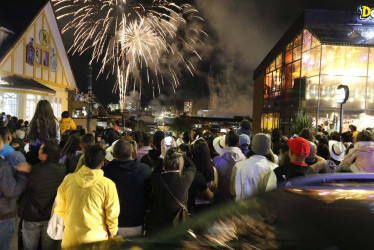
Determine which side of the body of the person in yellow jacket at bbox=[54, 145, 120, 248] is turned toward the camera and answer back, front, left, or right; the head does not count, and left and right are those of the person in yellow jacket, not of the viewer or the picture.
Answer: back

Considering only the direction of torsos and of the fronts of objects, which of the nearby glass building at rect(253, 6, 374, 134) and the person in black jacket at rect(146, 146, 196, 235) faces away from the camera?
the person in black jacket

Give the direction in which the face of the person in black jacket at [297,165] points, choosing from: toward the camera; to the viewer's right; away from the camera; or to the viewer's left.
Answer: away from the camera

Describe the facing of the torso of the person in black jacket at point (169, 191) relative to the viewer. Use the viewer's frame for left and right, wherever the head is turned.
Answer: facing away from the viewer

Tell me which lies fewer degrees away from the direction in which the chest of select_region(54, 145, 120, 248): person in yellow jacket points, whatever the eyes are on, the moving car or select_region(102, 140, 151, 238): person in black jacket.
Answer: the person in black jacket

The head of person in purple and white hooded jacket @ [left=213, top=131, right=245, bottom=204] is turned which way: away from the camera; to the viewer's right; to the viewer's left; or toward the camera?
away from the camera

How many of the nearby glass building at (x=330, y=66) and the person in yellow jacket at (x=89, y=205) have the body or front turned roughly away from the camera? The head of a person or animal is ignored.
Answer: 1

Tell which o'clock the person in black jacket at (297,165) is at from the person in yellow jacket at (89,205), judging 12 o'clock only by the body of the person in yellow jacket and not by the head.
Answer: The person in black jacket is roughly at 3 o'clock from the person in yellow jacket.

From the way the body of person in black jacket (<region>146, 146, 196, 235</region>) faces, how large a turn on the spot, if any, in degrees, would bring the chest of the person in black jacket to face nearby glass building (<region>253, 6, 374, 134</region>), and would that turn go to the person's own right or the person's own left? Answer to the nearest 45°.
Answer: approximately 45° to the person's own right

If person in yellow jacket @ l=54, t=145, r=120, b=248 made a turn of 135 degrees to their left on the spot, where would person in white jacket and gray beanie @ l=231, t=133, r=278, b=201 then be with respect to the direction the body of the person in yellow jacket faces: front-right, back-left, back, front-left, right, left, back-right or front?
back-left

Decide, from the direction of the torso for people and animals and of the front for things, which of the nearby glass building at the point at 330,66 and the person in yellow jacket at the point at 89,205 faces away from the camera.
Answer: the person in yellow jacket

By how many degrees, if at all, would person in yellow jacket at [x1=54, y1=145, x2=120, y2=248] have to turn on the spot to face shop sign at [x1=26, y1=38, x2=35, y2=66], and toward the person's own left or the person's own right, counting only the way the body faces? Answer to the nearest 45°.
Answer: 0° — they already face it
